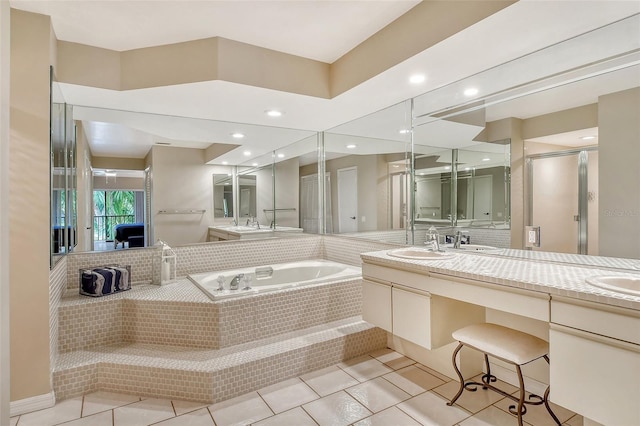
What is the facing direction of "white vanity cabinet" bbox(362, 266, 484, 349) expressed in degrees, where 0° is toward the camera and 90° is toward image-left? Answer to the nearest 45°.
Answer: approximately 45°

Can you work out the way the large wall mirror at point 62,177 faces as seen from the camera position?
facing to the right of the viewer

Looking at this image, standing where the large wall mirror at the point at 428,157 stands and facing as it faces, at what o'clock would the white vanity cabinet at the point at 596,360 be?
The white vanity cabinet is roughly at 10 o'clock from the large wall mirror.

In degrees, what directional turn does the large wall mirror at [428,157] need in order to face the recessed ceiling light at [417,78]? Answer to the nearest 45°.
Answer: approximately 45° to its left

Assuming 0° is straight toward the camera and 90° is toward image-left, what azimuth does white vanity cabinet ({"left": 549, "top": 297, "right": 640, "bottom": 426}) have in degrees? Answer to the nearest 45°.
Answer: approximately 45°

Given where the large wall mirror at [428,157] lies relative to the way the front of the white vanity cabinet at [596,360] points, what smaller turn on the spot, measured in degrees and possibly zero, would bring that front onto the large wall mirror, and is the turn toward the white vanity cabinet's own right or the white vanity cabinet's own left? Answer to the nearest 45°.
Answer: approximately 90° to the white vanity cabinet's own right

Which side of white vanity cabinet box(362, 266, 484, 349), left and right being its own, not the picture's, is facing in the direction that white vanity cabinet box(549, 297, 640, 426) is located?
left
